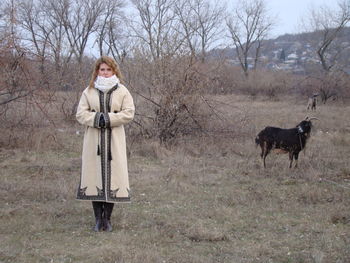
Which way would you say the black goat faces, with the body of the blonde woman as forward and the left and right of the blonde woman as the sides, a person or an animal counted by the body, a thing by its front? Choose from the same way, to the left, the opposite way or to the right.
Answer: to the left

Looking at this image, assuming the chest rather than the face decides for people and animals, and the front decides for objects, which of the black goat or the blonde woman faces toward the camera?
the blonde woman

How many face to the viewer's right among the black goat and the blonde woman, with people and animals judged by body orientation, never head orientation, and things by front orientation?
1

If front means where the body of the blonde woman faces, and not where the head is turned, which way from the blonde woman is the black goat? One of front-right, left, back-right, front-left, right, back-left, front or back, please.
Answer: back-left

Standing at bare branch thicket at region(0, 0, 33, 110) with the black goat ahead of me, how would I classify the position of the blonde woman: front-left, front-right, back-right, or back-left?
front-right

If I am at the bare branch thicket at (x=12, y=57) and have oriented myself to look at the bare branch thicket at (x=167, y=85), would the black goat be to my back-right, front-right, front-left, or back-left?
front-right

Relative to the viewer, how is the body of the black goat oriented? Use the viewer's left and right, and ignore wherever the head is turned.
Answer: facing to the right of the viewer

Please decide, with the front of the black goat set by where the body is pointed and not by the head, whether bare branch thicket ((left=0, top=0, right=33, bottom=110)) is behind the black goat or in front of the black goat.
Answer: behind

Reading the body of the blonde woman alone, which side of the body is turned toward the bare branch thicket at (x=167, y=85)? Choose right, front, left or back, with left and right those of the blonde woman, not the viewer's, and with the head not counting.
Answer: back

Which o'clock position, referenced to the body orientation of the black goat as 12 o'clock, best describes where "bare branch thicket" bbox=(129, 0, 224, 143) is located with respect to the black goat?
The bare branch thicket is roughly at 7 o'clock from the black goat.

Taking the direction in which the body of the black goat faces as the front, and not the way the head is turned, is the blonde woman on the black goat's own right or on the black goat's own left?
on the black goat's own right

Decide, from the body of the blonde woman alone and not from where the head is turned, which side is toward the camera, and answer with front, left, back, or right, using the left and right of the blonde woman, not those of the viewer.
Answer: front

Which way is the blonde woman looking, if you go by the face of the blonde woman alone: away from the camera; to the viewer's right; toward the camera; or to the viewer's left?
toward the camera
